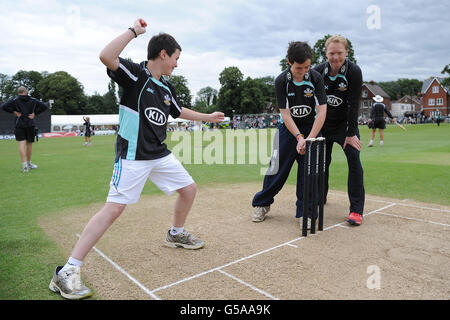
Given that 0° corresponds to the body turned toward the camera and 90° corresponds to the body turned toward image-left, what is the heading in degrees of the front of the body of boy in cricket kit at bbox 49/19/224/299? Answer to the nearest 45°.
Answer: approximately 315°

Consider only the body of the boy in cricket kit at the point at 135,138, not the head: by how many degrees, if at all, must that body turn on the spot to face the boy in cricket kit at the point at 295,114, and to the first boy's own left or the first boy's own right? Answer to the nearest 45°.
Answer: approximately 90° to the first boy's own left

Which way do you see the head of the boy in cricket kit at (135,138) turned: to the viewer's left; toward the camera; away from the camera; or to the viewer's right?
to the viewer's right

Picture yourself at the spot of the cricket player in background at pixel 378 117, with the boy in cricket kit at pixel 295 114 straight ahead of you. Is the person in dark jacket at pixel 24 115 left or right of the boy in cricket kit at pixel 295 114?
right
